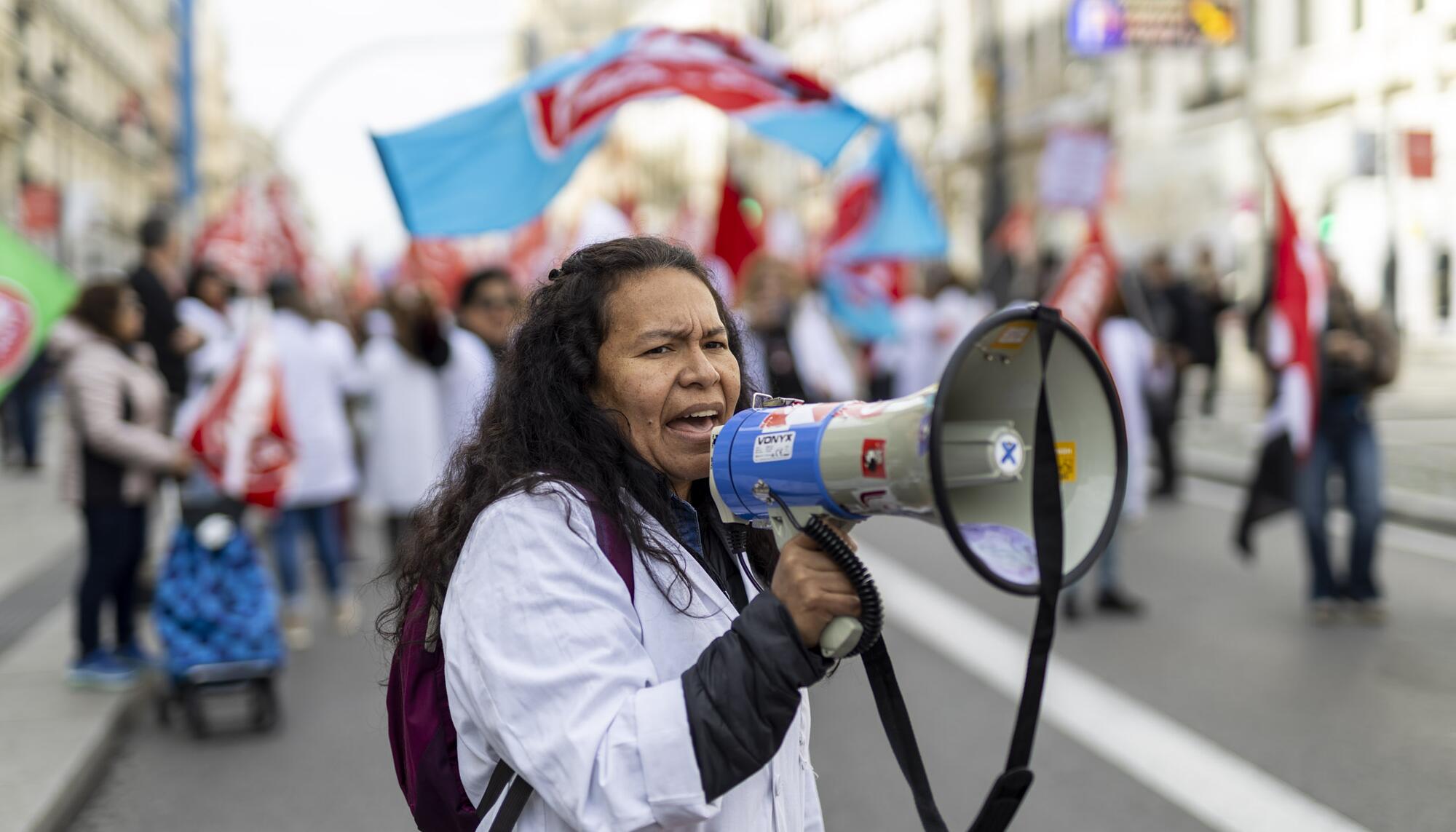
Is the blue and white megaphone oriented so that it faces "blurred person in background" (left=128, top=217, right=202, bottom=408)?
no

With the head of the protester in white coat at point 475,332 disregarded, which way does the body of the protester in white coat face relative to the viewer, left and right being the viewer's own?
facing the viewer and to the right of the viewer

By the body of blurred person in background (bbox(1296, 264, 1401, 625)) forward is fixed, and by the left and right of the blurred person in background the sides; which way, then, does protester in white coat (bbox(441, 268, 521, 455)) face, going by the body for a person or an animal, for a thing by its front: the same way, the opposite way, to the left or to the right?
to the left

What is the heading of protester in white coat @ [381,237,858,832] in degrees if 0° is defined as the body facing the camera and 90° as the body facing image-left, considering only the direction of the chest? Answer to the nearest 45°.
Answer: approximately 315°

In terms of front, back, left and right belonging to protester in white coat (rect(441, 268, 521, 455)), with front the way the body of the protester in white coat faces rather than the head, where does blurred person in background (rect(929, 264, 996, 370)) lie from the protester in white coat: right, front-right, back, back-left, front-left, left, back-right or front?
left

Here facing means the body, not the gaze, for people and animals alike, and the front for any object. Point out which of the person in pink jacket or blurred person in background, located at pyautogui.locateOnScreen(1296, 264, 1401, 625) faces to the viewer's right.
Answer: the person in pink jacket

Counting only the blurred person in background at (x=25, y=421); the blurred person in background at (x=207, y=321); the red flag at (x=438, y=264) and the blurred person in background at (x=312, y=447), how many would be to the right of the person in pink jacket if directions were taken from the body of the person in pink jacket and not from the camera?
0

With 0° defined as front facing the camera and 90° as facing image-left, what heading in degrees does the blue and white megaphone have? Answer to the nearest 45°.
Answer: approximately 315°

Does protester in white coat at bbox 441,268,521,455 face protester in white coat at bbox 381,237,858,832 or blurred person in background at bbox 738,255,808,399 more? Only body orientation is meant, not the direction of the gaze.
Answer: the protester in white coat

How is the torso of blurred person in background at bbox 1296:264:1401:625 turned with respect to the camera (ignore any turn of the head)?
toward the camera

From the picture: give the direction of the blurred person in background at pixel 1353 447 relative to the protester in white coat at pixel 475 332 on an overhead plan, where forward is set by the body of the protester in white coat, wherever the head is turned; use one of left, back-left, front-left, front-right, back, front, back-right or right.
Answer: front-left

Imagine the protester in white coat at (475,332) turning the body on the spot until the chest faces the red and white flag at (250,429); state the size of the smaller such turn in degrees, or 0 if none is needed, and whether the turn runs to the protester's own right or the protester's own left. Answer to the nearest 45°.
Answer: approximately 135° to the protester's own right

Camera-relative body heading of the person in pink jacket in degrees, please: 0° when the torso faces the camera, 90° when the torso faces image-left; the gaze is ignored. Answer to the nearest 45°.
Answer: approximately 270°

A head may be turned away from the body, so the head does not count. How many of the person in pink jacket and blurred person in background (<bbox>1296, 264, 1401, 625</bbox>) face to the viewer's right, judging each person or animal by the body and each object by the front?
1
